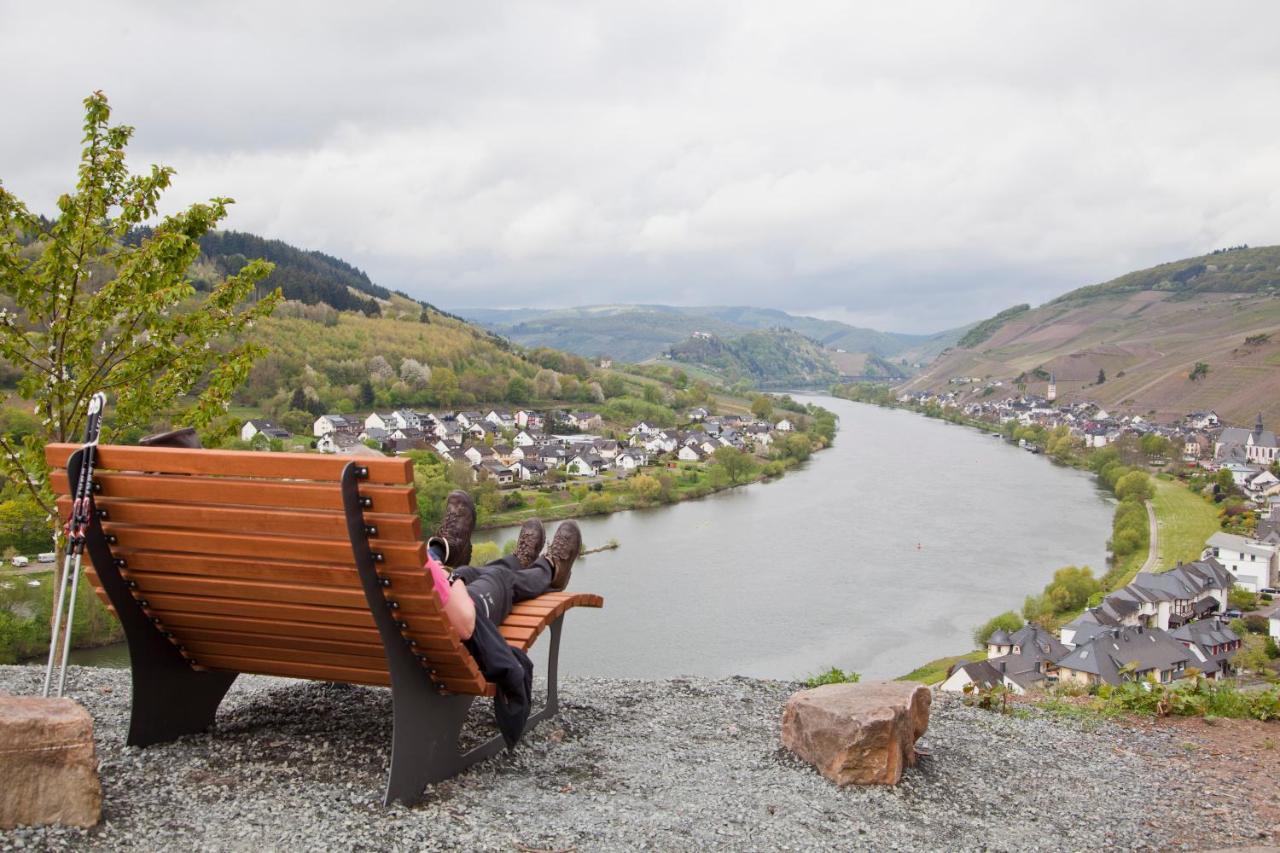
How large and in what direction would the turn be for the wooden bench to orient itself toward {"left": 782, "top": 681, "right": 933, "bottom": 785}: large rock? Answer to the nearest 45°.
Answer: approximately 45° to its right

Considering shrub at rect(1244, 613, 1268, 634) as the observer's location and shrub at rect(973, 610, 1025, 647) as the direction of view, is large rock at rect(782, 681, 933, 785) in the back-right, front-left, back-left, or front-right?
front-left

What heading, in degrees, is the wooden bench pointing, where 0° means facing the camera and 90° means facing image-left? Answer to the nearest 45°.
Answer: approximately 225°

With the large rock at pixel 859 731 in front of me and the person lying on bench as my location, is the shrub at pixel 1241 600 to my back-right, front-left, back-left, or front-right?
front-left

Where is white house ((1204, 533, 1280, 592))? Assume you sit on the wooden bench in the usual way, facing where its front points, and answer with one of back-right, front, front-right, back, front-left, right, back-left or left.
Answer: front

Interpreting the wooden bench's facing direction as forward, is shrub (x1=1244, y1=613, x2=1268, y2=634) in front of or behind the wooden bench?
in front

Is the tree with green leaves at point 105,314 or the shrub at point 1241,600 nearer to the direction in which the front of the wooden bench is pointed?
the shrub

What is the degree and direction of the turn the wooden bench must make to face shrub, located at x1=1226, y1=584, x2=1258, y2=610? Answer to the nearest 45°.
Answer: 0° — it already faces it

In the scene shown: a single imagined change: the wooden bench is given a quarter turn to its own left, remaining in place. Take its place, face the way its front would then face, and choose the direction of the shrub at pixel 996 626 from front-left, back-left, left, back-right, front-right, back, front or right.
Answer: right
